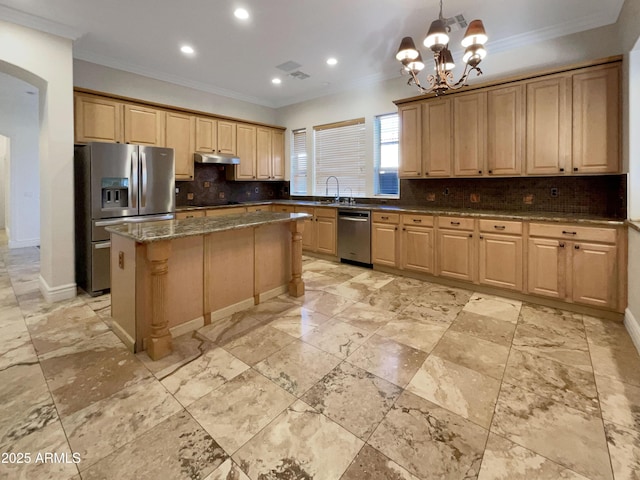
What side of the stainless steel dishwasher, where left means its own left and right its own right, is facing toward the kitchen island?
front

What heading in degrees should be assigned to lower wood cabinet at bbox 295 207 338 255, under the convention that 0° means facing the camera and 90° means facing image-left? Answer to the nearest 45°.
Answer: approximately 45°

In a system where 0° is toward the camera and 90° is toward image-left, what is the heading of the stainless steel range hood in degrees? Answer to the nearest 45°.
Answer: approximately 315°

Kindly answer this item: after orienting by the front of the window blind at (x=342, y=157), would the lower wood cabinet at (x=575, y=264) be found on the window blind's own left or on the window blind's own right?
on the window blind's own left

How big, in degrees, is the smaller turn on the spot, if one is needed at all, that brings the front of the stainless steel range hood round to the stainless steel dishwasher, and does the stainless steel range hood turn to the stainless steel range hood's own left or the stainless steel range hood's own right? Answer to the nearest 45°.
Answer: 0° — it already faces it

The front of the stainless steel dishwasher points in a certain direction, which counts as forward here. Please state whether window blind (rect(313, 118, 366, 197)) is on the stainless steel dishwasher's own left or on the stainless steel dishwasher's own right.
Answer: on the stainless steel dishwasher's own right

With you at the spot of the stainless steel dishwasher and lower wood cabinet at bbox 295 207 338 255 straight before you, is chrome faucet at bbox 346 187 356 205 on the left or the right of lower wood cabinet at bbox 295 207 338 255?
right

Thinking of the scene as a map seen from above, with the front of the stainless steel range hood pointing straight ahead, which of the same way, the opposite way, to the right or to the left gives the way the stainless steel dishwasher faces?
to the right

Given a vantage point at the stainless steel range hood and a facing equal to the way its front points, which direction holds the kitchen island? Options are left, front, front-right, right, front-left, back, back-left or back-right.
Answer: front-right

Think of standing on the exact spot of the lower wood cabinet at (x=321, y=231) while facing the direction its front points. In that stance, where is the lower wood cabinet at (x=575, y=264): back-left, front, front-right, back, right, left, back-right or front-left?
left
